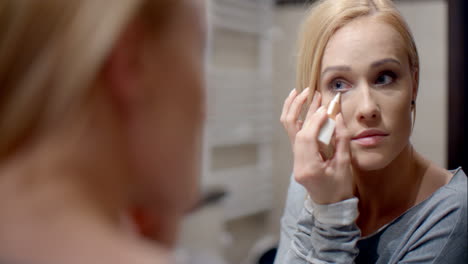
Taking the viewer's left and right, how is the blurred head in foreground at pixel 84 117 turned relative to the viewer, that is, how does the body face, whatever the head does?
facing away from the viewer and to the right of the viewer
